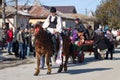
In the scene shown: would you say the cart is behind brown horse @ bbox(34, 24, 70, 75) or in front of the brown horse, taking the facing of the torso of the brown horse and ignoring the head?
behind

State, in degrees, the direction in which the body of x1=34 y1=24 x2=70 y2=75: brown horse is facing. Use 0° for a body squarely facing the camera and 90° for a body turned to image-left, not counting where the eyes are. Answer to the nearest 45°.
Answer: approximately 45°
